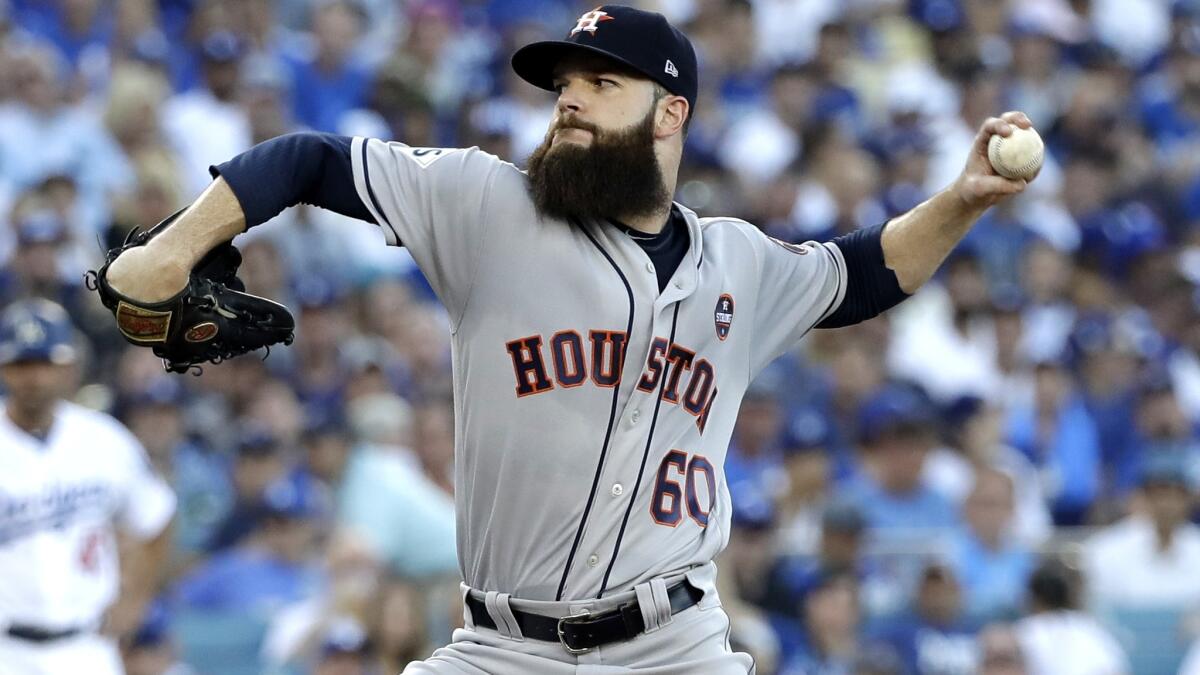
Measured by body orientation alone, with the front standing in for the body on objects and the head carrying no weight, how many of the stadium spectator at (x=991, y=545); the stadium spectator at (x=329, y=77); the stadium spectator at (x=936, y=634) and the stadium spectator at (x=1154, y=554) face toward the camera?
4

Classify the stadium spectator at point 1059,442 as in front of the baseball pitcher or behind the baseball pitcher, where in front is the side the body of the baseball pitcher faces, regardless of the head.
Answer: behind

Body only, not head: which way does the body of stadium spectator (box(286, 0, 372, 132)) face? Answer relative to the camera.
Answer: toward the camera

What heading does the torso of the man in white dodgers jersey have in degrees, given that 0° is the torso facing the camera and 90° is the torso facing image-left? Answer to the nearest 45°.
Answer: approximately 0°

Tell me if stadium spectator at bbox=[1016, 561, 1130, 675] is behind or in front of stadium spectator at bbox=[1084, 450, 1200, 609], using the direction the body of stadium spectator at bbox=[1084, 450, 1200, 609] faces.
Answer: in front

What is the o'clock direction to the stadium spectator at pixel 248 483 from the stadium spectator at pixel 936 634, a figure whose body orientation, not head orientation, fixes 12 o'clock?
the stadium spectator at pixel 248 483 is roughly at 3 o'clock from the stadium spectator at pixel 936 634.

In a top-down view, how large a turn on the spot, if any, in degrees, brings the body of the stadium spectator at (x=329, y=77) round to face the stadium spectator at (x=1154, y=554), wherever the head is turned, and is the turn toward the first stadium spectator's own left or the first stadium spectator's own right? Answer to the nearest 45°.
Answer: approximately 45° to the first stadium spectator's own left

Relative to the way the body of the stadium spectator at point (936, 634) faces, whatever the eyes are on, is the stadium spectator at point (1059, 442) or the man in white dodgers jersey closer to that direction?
the man in white dodgers jersey

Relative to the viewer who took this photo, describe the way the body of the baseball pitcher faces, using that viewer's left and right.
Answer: facing the viewer

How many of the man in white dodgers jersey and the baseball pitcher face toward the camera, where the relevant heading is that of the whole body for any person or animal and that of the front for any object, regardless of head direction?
2

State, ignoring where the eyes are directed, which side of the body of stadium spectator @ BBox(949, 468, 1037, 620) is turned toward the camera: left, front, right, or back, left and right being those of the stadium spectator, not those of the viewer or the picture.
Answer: front

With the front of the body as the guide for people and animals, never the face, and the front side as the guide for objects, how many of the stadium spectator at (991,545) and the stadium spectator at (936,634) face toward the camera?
2
